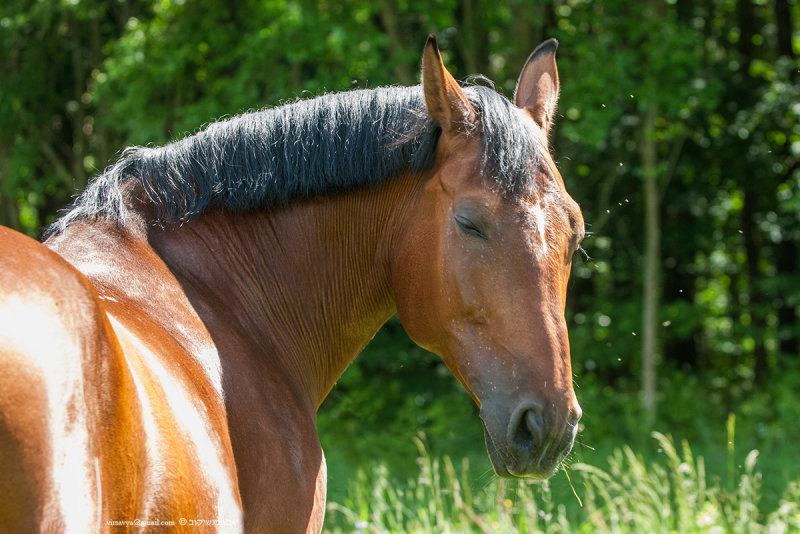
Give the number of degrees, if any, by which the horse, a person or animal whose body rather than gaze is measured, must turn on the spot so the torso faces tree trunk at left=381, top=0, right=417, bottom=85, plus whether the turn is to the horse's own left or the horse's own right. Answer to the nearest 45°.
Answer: approximately 45° to the horse's own left

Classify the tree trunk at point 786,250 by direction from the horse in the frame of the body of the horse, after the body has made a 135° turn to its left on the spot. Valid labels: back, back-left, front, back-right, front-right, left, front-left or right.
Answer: back-right

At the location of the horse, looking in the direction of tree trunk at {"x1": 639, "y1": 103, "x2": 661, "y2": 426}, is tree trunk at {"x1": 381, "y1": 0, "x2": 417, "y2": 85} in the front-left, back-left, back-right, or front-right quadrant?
front-left

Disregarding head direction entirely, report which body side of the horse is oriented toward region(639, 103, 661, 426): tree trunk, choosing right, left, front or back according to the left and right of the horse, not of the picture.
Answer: front

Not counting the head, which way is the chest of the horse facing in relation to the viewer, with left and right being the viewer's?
facing away from the viewer and to the right of the viewer
